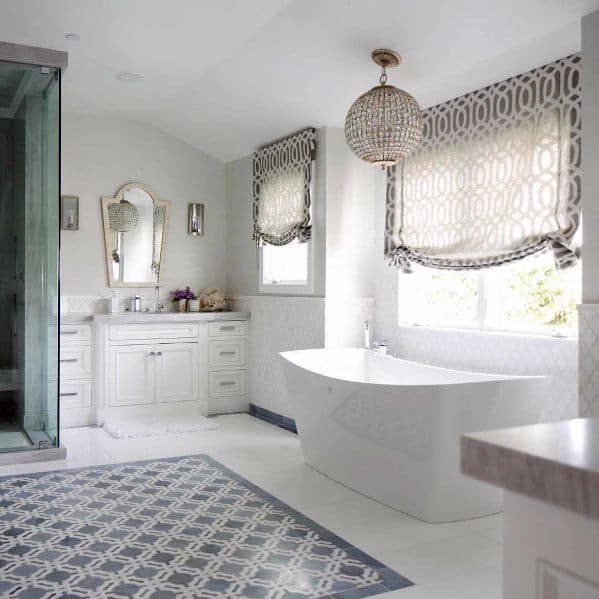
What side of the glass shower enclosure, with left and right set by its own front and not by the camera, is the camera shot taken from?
front

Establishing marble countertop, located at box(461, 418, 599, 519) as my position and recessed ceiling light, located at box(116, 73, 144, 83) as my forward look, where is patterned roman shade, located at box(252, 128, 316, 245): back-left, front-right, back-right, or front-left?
front-right

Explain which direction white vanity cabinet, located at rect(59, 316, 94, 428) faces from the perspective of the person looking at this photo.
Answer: facing the viewer

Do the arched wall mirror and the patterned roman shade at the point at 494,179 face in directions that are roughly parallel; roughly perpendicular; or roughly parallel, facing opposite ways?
roughly perpendicular

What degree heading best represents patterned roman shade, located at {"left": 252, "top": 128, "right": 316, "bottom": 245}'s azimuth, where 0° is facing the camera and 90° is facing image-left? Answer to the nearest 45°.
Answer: approximately 45°

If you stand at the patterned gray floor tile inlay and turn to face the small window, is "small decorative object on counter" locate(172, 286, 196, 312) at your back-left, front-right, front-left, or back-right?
front-left

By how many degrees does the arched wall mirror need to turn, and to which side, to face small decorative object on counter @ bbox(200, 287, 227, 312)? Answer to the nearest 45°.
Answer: approximately 90° to its left

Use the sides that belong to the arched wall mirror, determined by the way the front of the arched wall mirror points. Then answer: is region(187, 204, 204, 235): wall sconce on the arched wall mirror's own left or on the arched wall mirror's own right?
on the arched wall mirror's own left

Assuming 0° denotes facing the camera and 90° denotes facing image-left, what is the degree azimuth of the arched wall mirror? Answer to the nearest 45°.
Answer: approximately 0°
